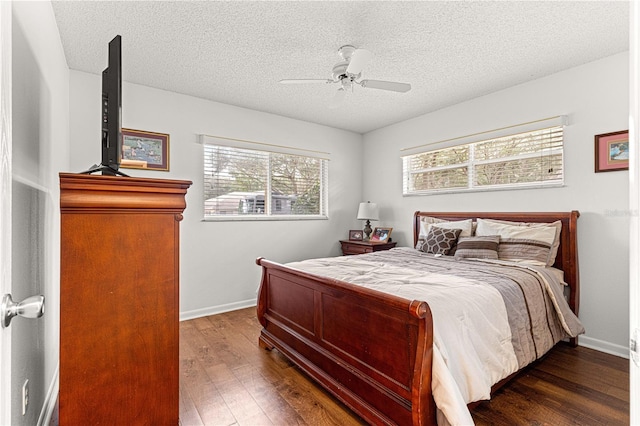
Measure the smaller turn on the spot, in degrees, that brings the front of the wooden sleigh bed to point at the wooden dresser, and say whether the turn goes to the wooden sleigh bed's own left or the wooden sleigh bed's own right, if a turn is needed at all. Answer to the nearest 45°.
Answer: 0° — it already faces it

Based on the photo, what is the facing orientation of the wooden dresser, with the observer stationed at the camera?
facing to the right of the viewer

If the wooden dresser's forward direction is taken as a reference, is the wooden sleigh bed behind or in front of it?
in front

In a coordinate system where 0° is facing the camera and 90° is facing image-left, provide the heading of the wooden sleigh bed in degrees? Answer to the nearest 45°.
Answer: approximately 45°

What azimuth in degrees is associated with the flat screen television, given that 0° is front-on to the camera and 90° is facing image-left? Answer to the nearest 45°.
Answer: approximately 270°

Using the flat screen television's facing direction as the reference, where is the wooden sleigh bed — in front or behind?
in front

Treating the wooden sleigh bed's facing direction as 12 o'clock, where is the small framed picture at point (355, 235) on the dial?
The small framed picture is roughly at 4 o'clock from the wooden sleigh bed.
